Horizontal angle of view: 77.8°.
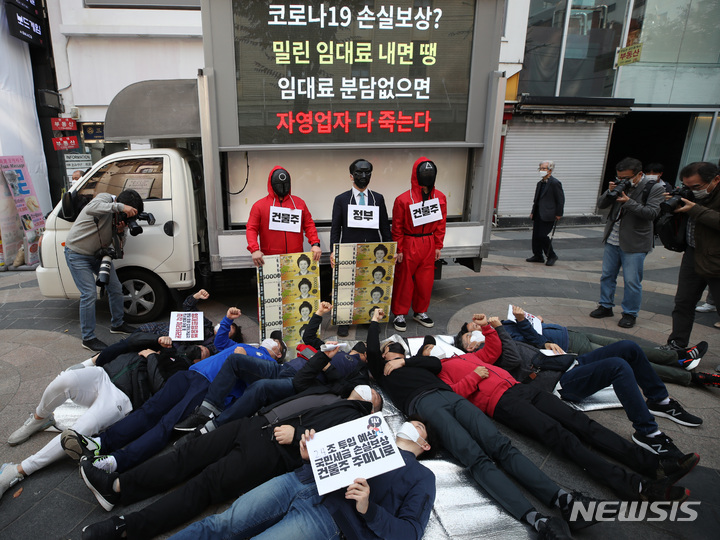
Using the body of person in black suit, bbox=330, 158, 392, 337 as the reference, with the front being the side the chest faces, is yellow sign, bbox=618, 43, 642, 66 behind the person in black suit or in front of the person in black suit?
behind

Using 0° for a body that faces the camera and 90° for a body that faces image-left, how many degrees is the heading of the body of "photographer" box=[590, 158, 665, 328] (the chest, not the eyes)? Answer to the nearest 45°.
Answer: approximately 45°

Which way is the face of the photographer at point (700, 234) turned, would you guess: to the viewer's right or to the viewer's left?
to the viewer's left

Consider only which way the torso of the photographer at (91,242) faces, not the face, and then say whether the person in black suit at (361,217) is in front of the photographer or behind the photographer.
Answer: in front

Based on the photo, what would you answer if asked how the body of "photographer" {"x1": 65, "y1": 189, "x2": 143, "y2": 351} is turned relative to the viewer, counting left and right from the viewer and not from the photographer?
facing to the right of the viewer

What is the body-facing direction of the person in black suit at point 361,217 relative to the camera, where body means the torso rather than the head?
toward the camera

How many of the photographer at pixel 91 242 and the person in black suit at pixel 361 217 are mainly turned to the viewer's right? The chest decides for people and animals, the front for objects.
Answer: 1

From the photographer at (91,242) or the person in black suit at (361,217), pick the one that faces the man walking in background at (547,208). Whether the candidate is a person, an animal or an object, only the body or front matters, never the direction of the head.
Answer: the photographer

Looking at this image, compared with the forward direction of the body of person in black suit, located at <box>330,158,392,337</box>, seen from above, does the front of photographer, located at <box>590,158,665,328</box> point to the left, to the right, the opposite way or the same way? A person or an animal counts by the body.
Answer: to the right

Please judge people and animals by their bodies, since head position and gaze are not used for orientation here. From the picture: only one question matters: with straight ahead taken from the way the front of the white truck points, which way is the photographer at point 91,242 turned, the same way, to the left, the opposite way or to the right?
the opposite way

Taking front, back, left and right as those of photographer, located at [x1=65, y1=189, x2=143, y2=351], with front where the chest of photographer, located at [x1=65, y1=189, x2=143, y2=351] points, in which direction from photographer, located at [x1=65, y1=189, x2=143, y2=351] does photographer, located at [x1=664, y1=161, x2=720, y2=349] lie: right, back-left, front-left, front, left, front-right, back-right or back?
front-right

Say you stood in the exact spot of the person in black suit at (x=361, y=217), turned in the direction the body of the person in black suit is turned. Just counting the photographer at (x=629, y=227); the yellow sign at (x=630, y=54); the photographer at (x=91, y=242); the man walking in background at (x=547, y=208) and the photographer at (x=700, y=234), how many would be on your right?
1

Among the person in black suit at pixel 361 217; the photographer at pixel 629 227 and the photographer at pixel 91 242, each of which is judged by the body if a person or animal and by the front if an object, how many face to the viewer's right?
1

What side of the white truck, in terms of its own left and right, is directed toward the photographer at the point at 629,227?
back

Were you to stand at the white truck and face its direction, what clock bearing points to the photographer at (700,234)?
The photographer is roughly at 7 o'clock from the white truck.

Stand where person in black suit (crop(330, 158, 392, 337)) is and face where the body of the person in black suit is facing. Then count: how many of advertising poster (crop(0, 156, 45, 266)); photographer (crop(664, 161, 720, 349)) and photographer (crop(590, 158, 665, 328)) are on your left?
2

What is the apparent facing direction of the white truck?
to the viewer's left
